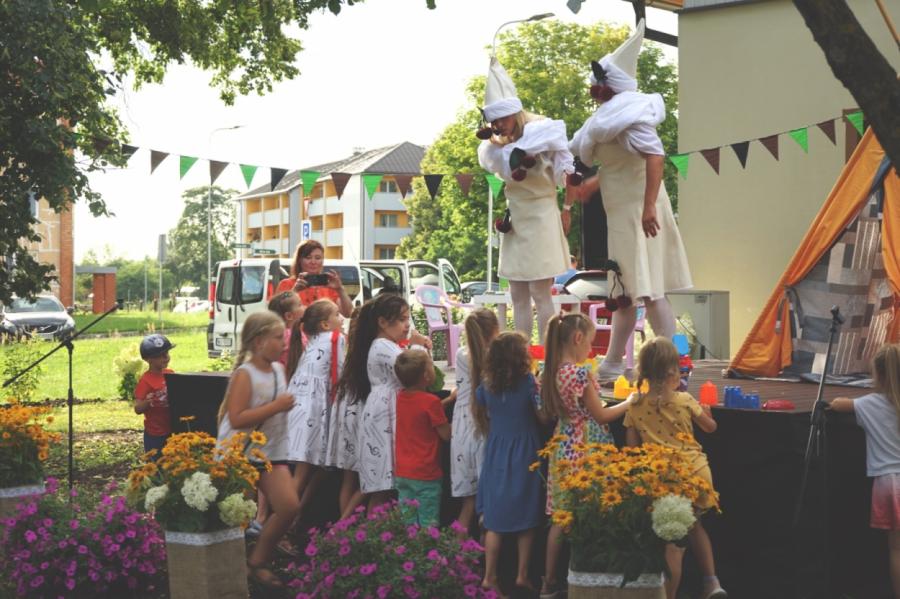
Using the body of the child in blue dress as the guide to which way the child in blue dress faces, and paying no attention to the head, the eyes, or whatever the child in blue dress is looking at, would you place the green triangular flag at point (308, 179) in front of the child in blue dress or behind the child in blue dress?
in front

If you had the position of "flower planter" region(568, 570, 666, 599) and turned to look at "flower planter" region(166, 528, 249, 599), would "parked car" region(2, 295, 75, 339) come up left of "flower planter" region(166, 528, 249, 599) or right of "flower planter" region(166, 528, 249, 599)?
right

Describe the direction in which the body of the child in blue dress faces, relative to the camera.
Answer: away from the camera

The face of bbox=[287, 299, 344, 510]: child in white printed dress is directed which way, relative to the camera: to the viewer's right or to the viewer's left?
to the viewer's right

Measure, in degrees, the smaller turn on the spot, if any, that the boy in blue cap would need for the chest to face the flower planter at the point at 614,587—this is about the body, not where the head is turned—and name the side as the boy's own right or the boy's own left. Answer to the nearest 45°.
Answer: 0° — they already face it

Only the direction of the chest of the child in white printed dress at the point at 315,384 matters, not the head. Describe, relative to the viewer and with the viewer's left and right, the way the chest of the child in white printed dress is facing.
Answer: facing to the right of the viewer

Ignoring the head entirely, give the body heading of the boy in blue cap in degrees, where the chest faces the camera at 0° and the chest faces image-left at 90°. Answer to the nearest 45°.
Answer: approximately 315°

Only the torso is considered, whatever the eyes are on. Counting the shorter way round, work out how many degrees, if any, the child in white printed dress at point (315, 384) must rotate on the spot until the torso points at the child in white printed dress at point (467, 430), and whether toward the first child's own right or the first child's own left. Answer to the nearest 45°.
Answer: approximately 45° to the first child's own right

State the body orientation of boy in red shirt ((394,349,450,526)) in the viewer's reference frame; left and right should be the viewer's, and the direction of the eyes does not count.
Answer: facing away from the viewer and to the right of the viewer

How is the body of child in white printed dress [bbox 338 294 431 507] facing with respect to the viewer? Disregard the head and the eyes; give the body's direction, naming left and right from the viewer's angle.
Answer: facing to the right of the viewer
